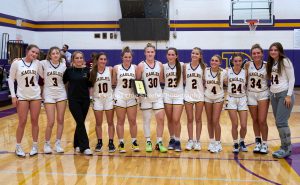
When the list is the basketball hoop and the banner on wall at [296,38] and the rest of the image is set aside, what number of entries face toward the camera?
2

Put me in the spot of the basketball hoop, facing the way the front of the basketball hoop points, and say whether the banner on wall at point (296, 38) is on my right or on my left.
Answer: on my left

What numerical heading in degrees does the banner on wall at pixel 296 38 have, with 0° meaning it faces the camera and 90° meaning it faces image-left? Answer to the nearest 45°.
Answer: approximately 0°

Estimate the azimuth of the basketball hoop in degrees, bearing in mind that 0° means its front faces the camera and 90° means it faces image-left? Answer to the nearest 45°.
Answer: approximately 0°

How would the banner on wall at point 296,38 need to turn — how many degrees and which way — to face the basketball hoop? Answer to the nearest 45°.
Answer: approximately 45° to its right
